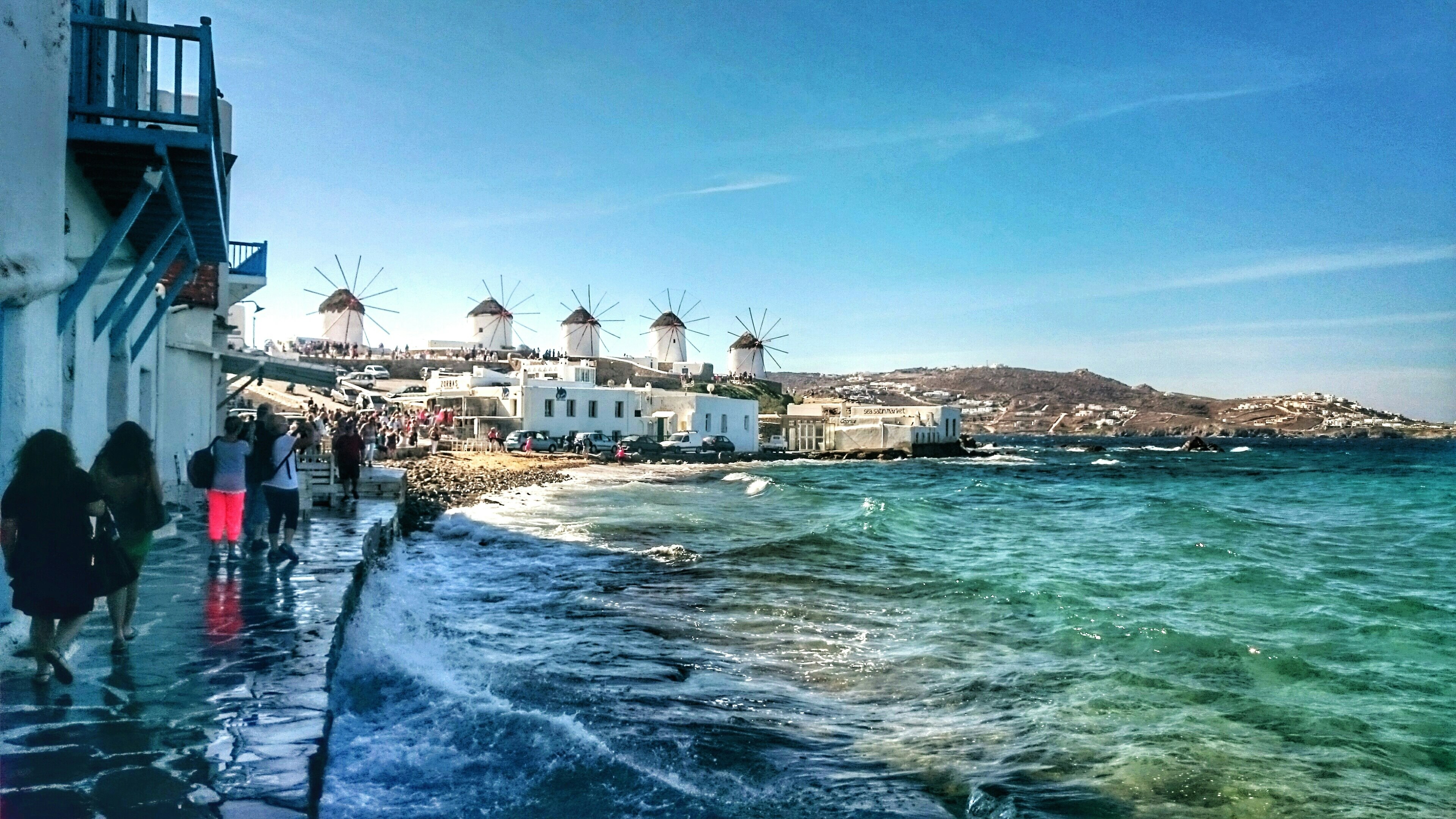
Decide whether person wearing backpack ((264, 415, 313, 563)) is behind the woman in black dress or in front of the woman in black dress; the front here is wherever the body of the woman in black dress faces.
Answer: in front

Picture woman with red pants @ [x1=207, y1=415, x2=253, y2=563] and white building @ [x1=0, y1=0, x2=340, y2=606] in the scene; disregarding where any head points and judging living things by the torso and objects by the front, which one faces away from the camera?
the woman with red pants

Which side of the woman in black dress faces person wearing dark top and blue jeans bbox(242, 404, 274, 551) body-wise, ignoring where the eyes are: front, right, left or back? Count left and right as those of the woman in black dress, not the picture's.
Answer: front

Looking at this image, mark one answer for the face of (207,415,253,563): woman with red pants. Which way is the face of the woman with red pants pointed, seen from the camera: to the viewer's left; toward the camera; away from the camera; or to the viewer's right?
away from the camera

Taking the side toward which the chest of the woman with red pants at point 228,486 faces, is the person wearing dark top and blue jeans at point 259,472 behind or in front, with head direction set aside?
in front

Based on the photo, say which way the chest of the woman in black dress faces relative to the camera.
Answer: away from the camera

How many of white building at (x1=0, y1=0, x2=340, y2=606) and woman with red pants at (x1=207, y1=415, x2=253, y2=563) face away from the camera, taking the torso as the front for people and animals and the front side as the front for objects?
1

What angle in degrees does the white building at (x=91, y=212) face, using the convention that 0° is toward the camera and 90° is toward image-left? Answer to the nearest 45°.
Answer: approximately 270°

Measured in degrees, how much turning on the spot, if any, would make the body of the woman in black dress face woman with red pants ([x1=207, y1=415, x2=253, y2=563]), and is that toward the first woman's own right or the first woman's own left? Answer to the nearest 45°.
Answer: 0° — they already face them

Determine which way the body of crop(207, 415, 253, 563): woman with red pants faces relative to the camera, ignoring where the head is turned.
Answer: away from the camera

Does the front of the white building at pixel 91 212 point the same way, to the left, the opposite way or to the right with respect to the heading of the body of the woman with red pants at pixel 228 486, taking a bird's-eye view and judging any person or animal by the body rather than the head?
to the right

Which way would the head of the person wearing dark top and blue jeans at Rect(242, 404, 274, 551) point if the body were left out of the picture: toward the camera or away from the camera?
away from the camera

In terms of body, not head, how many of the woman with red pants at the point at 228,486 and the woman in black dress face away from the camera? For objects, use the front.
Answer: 2

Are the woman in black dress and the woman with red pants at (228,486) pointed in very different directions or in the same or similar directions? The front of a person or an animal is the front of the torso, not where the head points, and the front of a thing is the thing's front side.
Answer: same or similar directions
